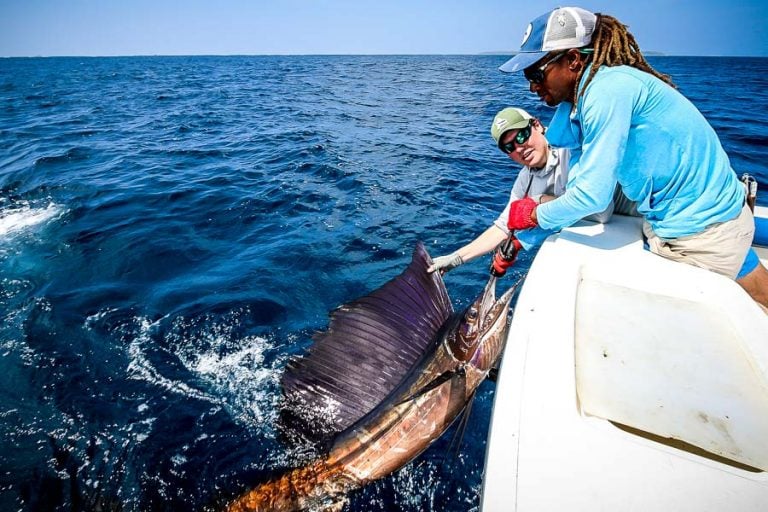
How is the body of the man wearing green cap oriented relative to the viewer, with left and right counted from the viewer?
facing the viewer and to the left of the viewer

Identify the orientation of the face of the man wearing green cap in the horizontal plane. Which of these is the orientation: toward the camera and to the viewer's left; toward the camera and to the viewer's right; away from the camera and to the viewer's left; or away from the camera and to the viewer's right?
toward the camera and to the viewer's left

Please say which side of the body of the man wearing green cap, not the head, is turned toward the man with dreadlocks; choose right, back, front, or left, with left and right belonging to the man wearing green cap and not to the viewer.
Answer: left

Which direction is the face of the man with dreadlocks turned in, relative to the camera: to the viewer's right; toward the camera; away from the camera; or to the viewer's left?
to the viewer's left
